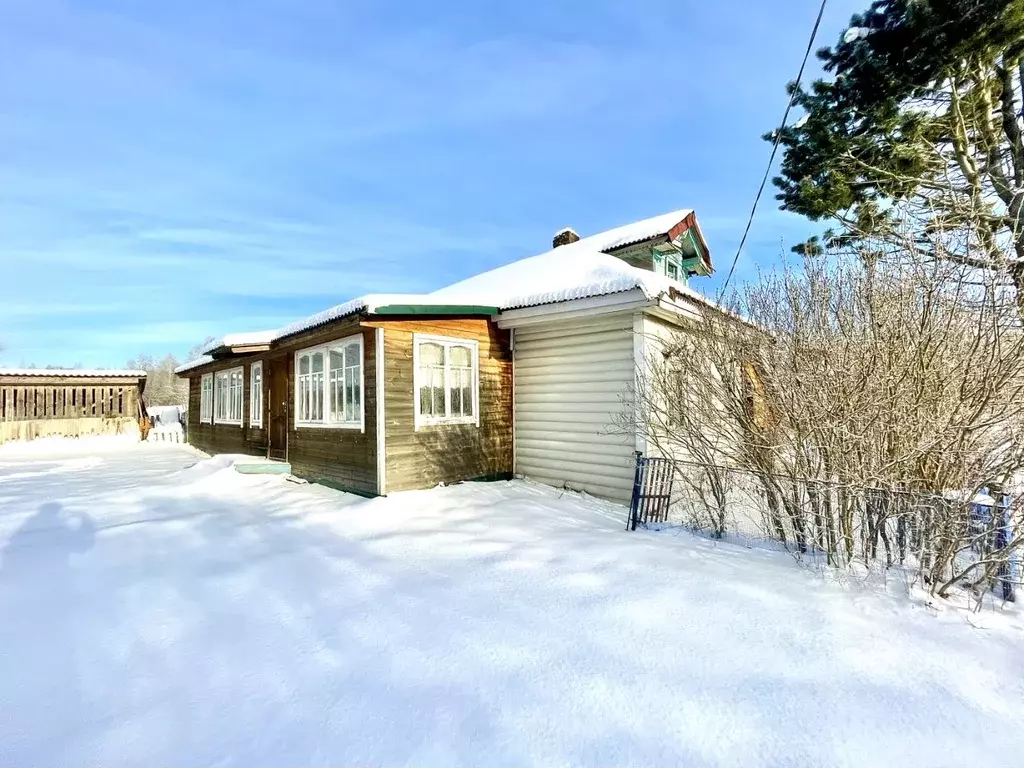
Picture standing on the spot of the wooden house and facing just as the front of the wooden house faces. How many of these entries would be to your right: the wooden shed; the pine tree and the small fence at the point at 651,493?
1

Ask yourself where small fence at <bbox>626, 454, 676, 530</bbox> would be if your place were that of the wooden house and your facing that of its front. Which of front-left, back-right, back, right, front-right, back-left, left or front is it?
left

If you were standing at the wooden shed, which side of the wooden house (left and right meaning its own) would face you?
right

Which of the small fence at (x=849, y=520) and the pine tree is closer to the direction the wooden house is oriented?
the small fence

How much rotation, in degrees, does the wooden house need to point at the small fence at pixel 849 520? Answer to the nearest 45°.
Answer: approximately 90° to its left

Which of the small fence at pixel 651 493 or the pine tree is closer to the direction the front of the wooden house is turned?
the small fence

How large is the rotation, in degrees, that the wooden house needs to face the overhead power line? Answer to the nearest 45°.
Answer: approximately 135° to its left
